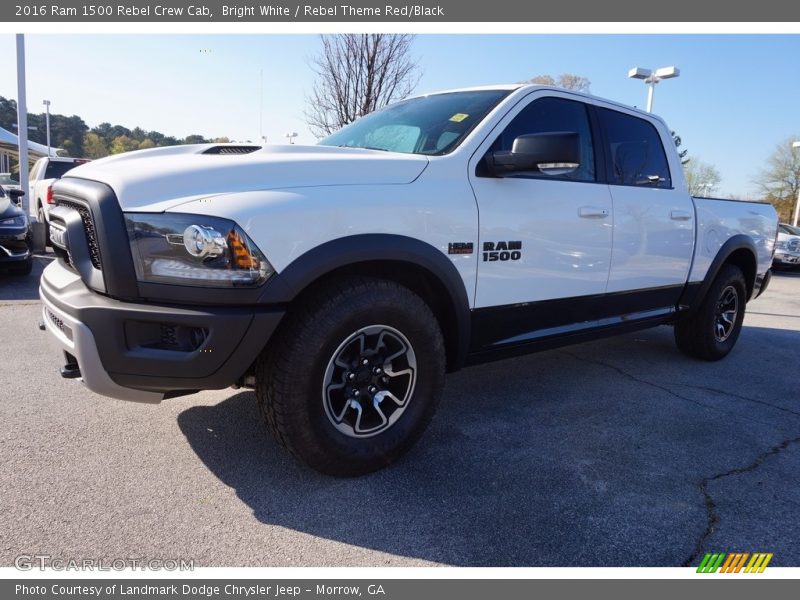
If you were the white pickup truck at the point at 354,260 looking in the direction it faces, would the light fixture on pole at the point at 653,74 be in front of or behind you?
behind

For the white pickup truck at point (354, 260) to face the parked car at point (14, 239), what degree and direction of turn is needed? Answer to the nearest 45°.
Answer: approximately 90° to its right

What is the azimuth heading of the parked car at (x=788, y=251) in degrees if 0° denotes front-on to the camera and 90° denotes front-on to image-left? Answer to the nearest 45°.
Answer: approximately 0°

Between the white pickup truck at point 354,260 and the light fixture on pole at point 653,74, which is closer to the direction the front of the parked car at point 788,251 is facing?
the white pickup truck
